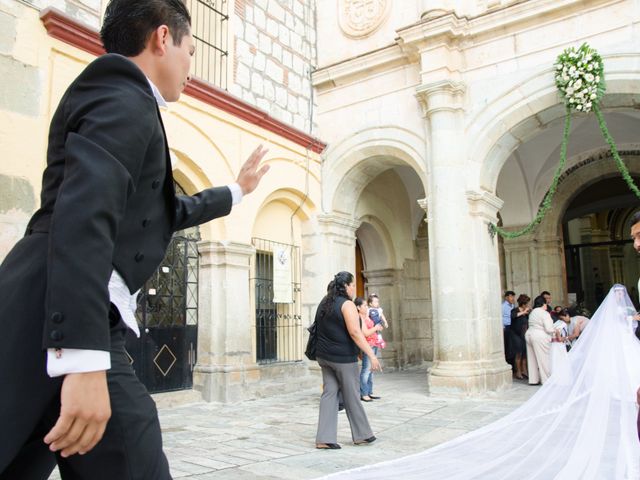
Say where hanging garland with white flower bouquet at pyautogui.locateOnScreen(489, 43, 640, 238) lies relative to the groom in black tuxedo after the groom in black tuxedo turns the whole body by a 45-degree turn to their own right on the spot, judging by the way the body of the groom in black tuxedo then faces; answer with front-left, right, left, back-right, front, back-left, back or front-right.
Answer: left

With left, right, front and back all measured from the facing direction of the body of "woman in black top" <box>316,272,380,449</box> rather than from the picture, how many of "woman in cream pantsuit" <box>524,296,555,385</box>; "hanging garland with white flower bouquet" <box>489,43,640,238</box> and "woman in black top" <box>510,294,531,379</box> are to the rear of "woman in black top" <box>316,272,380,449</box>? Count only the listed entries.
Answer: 0

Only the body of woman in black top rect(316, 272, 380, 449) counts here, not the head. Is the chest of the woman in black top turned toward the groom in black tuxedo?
no

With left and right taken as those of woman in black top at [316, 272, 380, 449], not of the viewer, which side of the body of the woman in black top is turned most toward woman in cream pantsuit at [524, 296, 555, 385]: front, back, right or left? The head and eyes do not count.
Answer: front

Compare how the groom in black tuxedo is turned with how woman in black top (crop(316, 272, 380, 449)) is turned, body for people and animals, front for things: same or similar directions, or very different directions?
same or similar directions

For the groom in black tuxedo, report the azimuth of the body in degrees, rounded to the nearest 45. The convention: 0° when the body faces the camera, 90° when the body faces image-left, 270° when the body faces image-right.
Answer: approximately 270°

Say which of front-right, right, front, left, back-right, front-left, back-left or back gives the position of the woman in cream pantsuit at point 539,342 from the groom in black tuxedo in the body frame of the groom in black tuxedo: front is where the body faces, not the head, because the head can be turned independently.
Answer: front-left

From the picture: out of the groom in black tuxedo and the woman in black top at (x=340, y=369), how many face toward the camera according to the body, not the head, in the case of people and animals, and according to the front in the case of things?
0

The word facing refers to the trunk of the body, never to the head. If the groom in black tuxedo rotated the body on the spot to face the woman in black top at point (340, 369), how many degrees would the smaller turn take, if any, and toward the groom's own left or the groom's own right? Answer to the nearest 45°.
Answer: approximately 45° to the groom's own left

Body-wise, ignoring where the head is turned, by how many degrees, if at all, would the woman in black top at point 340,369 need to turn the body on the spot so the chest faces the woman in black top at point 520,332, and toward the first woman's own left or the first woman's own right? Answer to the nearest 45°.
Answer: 0° — they already face them

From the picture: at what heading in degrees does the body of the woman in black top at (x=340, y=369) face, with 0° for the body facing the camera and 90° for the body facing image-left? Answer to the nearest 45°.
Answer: approximately 225°

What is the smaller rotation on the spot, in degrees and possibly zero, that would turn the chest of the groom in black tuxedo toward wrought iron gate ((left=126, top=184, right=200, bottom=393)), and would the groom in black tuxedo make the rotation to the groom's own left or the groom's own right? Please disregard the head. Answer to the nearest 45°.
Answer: approximately 90° to the groom's own left

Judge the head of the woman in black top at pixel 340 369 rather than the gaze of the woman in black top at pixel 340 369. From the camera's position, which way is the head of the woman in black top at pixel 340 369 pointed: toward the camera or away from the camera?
away from the camera
